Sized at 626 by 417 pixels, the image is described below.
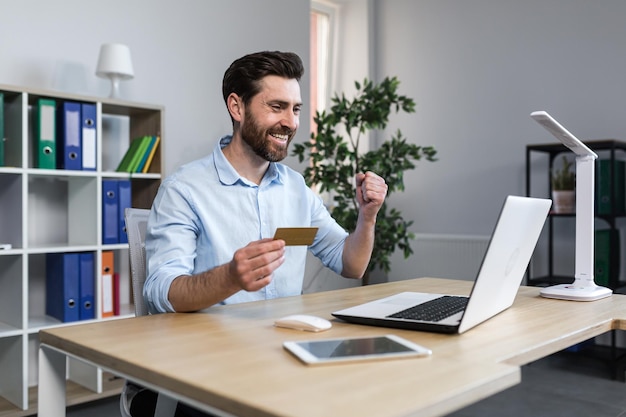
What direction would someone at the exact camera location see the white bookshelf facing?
facing the viewer and to the right of the viewer

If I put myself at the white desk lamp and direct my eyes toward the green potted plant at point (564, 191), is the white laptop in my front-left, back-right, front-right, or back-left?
back-left

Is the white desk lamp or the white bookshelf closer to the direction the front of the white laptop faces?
the white bookshelf

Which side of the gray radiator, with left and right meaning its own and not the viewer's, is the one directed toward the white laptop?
front

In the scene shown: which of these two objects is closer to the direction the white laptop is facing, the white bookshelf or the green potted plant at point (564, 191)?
the white bookshelf

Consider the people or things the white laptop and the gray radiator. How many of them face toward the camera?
1

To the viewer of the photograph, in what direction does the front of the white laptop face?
facing away from the viewer and to the left of the viewer

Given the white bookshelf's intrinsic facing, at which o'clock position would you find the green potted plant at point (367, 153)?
The green potted plant is roughly at 10 o'clock from the white bookshelf.

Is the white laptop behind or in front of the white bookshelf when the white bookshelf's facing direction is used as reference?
in front
